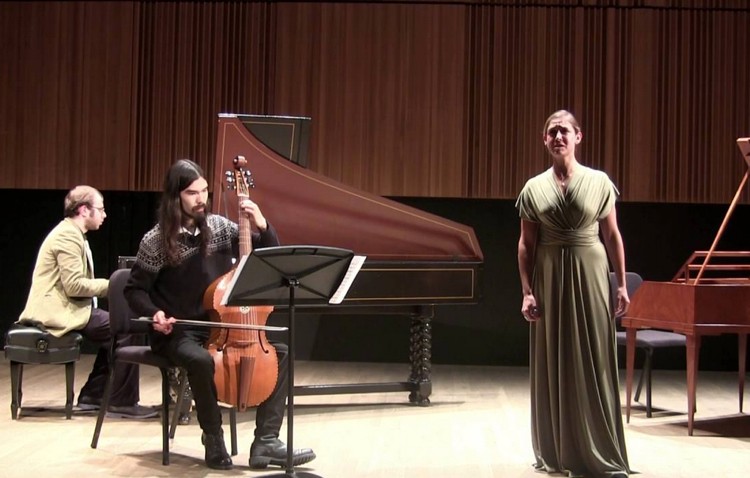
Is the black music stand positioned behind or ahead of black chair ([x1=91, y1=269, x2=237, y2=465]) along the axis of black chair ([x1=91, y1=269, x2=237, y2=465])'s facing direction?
ahead

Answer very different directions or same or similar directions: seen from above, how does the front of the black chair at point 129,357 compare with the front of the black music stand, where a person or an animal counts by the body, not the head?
very different directions

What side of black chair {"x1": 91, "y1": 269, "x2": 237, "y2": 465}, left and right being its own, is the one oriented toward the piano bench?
back

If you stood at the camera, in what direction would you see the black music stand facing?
facing away from the viewer and to the left of the viewer

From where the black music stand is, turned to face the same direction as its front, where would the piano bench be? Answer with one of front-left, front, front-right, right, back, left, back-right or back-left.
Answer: front

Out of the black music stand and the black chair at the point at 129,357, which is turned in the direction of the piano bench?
the black music stand

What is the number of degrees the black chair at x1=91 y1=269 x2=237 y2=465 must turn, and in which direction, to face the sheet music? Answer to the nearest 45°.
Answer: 0° — it already faces it

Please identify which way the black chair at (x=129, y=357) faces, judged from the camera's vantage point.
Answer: facing the viewer and to the right of the viewer
